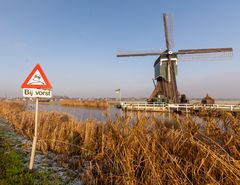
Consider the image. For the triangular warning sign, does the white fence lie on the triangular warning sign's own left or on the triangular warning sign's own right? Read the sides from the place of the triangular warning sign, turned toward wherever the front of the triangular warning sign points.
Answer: on the triangular warning sign's own left

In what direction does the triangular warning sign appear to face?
toward the camera

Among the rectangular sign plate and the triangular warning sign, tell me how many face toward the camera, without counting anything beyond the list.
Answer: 2

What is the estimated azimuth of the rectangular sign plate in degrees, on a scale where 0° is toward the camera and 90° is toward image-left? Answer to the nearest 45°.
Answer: approximately 0°
